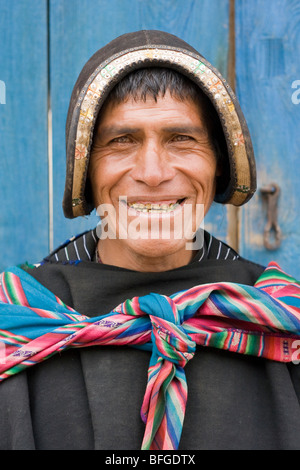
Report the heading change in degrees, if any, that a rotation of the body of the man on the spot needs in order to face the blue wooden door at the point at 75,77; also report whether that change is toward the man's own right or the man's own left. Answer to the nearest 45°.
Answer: approximately 180°

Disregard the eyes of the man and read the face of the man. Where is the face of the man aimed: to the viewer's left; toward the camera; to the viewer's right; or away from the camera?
toward the camera

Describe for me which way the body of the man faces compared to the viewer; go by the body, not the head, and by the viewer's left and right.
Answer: facing the viewer

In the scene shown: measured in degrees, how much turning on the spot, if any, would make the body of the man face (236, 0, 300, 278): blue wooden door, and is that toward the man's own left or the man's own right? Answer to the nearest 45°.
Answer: approximately 135° to the man's own left
